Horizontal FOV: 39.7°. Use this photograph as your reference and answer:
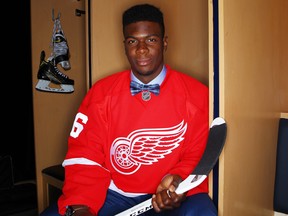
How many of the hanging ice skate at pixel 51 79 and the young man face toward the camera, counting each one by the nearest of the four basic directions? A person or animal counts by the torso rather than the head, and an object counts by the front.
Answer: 1

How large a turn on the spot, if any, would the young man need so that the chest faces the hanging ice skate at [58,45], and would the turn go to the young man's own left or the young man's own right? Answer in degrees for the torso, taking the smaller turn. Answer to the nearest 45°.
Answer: approximately 135° to the young man's own right

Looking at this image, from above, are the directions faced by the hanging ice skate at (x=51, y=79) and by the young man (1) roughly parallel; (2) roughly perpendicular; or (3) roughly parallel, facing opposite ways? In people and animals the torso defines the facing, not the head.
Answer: roughly perpendicular
